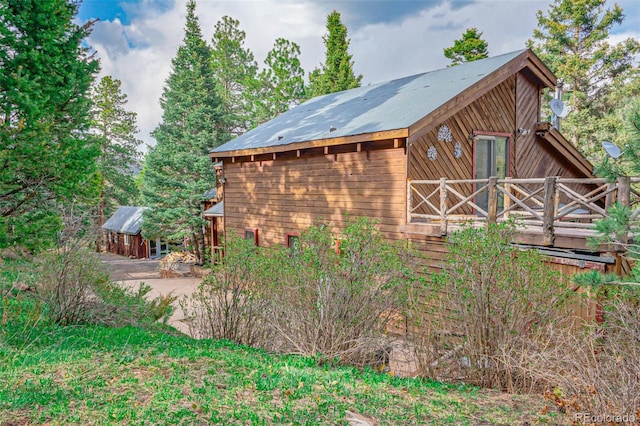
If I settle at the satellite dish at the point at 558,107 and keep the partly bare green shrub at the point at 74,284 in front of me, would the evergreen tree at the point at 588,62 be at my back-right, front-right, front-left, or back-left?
back-right

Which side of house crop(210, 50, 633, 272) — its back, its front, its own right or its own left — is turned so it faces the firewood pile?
back

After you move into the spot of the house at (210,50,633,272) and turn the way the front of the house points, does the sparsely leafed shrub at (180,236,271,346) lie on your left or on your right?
on your right

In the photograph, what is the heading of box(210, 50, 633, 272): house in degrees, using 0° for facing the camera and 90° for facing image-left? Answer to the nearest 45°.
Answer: approximately 315°

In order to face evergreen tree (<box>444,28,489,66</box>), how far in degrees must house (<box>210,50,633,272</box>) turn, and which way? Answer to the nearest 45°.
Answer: approximately 135° to its left

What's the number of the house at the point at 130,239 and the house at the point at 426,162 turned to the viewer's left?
0

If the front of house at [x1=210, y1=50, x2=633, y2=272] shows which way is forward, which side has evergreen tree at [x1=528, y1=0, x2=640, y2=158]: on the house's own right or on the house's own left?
on the house's own left
